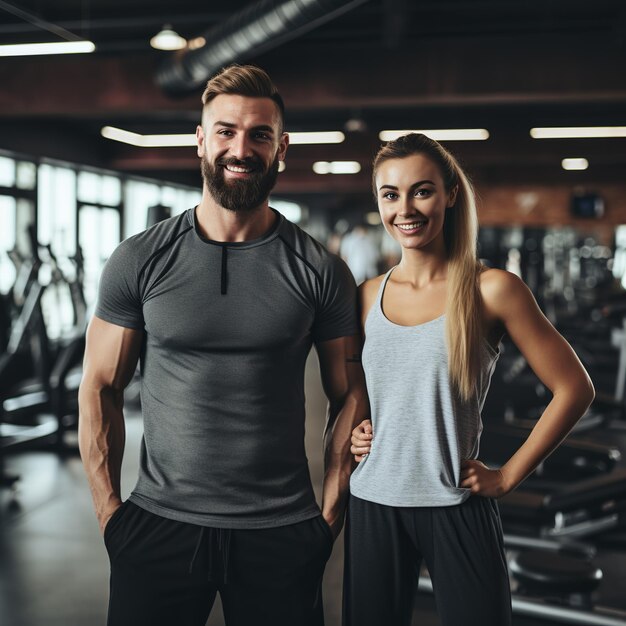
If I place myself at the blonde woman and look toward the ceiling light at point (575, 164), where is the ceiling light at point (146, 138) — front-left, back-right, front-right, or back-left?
front-left

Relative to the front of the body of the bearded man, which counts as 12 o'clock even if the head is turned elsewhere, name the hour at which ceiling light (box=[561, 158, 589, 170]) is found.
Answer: The ceiling light is roughly at 7 o'clock from the bearded man.

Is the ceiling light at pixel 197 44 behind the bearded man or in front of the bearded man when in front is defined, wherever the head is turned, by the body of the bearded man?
behind

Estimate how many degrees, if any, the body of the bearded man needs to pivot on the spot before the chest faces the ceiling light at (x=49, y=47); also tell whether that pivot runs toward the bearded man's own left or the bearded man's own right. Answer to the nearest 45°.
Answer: approximately 180°

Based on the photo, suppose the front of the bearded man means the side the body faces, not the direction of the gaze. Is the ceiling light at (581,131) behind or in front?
behind

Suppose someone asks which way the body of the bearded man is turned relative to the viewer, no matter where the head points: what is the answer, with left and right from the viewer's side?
facing the viewer

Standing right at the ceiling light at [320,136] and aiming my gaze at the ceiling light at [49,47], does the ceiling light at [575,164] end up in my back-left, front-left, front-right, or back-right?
back-left

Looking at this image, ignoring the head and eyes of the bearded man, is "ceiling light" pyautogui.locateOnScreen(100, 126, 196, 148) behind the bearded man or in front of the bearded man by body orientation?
behind

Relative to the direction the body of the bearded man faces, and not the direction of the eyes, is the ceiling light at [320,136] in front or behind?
behind
